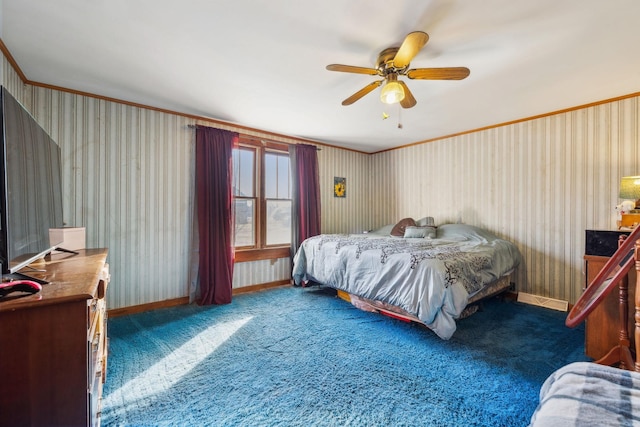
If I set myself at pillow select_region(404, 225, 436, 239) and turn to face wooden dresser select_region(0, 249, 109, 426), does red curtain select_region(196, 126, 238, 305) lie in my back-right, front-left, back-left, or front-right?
front-right

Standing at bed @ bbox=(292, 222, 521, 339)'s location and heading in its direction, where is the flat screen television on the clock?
The flat screen television is roughly at 12 o'clock from the bed.

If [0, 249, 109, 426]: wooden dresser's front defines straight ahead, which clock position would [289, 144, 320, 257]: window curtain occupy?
The window curtain is roughly at 11 o'clock from the wooden dresser.

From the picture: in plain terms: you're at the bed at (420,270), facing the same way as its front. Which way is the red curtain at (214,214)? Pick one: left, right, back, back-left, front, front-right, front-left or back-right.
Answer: front-right

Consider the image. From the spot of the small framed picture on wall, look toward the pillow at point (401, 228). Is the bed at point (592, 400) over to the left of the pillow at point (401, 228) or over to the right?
right

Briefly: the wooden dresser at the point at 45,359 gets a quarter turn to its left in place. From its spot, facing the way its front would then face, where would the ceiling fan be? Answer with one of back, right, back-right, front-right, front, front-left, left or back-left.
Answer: right

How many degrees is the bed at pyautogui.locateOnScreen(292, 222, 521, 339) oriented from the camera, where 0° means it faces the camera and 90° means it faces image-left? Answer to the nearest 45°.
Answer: approximately 45°

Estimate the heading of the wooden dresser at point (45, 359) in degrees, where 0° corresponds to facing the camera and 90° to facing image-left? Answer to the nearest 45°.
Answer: approximately 270°

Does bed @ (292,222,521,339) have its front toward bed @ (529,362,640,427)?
no

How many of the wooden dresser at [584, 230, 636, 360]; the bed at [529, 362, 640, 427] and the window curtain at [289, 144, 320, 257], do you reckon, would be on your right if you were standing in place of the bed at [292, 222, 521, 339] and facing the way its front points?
1

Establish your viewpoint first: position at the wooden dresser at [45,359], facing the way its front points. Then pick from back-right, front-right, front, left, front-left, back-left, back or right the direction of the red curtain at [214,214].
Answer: front-left

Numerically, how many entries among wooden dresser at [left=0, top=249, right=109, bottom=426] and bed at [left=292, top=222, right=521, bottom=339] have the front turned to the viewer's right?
1

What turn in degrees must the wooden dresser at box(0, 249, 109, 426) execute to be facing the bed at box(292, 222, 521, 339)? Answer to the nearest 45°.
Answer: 0° — it already faces it

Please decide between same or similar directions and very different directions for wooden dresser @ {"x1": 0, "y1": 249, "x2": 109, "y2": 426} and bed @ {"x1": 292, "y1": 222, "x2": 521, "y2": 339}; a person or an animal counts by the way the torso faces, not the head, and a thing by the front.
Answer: very different directions

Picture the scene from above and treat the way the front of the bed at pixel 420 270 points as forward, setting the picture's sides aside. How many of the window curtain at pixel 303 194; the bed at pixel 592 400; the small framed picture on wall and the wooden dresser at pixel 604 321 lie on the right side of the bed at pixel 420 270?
2

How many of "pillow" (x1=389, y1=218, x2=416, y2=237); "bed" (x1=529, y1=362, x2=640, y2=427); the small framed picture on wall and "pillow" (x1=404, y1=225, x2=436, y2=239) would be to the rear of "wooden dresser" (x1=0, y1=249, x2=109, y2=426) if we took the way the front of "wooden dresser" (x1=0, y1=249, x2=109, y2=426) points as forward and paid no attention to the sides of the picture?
0

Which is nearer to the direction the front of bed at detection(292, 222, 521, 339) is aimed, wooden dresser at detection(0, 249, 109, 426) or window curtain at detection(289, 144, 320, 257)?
the wooden dresser

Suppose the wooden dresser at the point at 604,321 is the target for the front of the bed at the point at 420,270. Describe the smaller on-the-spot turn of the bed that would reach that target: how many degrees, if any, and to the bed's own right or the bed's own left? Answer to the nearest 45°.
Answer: approximately 135° to the bed's own left

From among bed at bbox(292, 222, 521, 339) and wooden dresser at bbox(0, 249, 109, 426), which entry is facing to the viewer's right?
the wooden dresser
